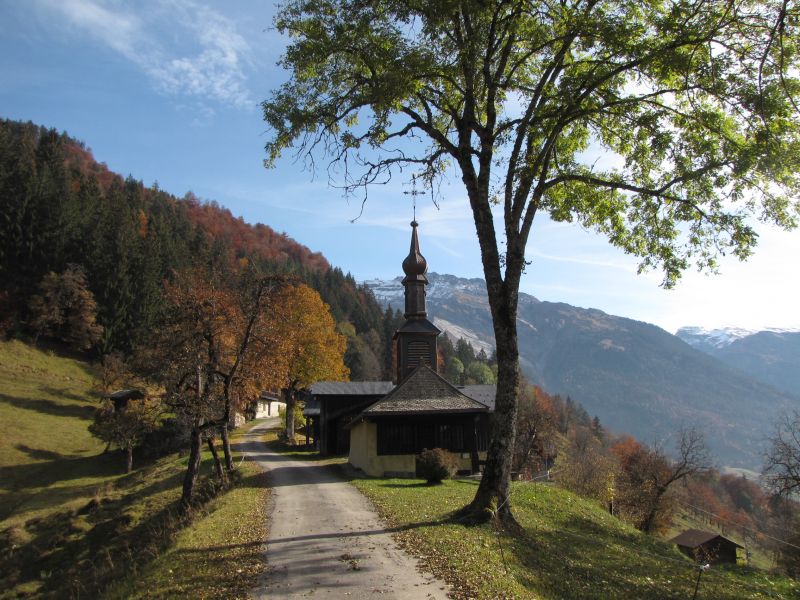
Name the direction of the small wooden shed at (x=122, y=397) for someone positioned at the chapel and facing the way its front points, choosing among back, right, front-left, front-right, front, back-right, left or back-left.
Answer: back-right

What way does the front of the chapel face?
toward the camera

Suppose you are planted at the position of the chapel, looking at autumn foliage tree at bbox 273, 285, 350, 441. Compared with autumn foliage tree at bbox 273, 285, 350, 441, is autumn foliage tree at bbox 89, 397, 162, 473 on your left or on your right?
left

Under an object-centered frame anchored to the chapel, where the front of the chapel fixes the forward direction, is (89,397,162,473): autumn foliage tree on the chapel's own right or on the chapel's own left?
on the chapel's own right

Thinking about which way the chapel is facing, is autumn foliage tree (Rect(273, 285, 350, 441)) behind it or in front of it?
behind
